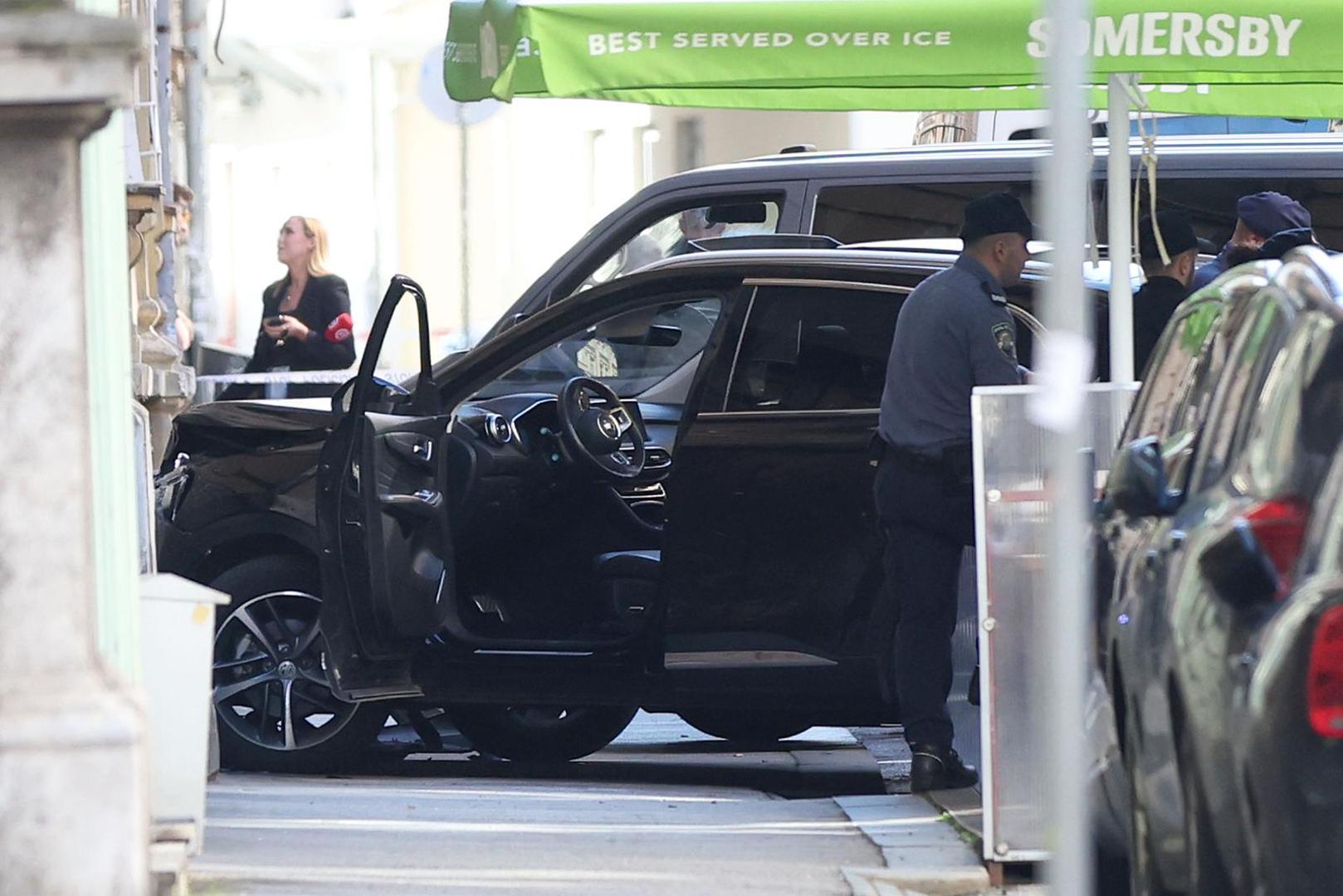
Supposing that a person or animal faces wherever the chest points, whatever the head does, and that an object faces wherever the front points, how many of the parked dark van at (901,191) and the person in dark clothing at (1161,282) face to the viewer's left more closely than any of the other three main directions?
1

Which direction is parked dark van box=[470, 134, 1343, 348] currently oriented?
to the viewer's left

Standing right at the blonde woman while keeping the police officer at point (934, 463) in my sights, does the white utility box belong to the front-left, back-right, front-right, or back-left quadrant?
front-right

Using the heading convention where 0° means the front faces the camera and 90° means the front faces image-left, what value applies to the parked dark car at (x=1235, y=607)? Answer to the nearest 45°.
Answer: approximately 135°

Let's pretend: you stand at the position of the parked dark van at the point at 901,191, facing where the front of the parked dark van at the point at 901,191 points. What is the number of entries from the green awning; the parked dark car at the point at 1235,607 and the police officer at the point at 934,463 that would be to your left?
3

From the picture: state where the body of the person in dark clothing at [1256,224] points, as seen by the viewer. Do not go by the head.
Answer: to the viewer's left

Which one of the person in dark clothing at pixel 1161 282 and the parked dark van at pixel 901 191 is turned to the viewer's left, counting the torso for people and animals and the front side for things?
the parked dark van

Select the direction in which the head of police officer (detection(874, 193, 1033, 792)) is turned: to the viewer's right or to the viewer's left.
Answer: to the viewer's right
